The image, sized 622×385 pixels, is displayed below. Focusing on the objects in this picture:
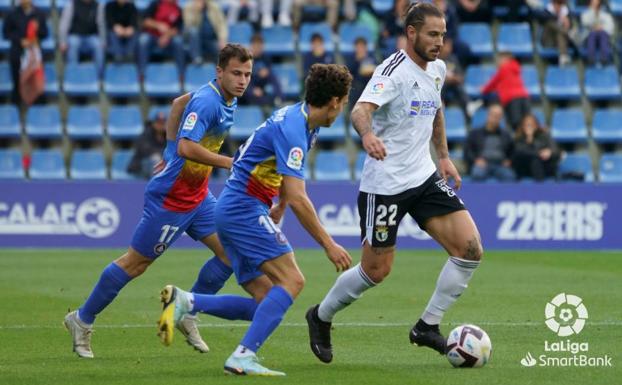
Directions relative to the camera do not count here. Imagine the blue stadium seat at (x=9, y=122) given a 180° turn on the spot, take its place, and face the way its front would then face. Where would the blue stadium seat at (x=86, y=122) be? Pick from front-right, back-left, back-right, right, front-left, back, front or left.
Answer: right

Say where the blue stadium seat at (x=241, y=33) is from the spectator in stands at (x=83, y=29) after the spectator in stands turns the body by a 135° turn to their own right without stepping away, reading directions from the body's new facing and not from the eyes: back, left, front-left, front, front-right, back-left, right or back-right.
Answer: back-right

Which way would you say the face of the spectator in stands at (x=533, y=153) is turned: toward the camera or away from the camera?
toward the camera

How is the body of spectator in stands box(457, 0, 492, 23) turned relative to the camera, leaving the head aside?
toward the camera

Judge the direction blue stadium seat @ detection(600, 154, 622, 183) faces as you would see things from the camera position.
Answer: facing the viewer

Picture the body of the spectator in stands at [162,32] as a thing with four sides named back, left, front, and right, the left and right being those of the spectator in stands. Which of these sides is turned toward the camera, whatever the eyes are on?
front

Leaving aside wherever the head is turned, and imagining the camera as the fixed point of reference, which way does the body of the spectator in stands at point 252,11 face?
toward the camera

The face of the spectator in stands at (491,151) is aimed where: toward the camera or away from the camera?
toward the camera

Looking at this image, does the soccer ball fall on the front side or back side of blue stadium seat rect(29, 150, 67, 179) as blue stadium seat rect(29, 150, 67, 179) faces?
on the front side

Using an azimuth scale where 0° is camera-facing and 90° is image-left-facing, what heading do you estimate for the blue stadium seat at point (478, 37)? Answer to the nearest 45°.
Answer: approximately 0°

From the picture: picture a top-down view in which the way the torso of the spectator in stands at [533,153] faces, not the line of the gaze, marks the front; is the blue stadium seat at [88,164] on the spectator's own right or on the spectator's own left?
on the spectator's own right

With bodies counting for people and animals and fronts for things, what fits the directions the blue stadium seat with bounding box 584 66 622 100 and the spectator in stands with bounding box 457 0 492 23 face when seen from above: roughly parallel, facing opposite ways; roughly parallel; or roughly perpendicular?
roughly parallel

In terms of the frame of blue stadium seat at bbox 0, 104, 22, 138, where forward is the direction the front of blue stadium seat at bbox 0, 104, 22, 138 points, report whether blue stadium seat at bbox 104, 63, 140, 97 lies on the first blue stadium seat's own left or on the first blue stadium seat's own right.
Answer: on the first blue stadium seat's own left

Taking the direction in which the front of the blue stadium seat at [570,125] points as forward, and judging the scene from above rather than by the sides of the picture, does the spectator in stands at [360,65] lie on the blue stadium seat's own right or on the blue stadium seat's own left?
on the blue stadium seat's own right
